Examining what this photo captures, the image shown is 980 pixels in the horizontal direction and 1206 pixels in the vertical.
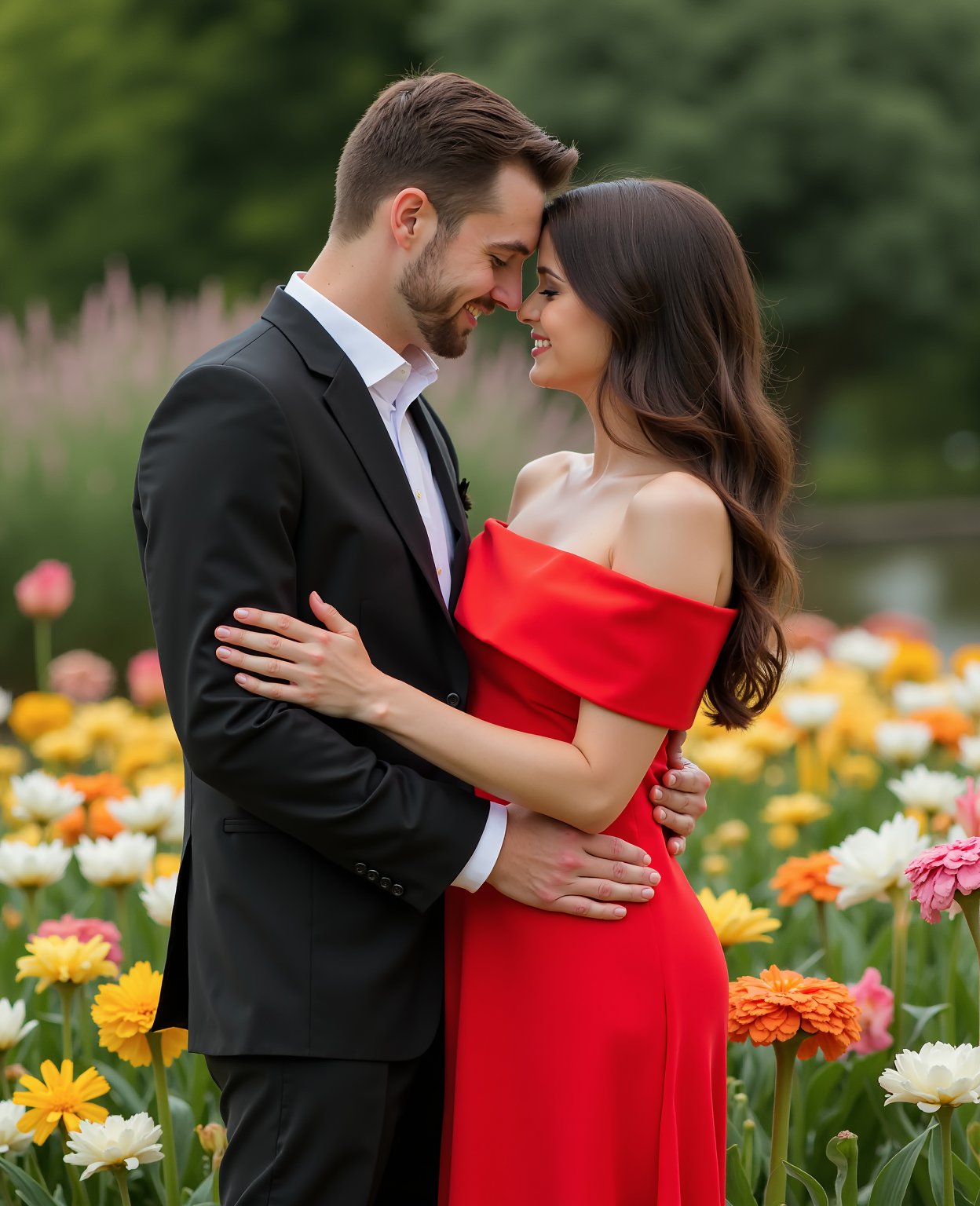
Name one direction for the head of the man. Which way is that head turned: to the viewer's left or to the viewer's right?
to the viewer's right

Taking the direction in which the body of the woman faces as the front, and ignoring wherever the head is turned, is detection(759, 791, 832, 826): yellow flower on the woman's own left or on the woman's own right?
on the woman's own right

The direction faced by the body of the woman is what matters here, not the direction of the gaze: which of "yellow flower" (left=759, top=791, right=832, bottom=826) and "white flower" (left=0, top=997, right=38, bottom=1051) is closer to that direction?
the white flower

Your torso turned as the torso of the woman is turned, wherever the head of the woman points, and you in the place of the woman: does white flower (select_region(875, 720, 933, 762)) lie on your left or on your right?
on your right

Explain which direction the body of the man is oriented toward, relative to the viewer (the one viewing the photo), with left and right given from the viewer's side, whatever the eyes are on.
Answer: facing to the right of the viewer

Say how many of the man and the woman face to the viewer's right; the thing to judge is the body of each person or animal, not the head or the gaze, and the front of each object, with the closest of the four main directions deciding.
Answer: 1

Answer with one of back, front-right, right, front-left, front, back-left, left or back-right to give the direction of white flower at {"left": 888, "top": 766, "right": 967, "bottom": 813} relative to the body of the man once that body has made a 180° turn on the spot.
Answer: back-right

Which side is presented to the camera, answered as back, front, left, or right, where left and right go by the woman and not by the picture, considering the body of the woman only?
left

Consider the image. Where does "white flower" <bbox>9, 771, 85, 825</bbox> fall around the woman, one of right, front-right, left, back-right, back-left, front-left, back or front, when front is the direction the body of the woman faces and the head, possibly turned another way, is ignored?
front-right

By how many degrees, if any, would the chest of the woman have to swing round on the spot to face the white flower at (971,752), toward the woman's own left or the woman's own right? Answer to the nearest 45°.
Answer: approximately 135° to the woman's own right

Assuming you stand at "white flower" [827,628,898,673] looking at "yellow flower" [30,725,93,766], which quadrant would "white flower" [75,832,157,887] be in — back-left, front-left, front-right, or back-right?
front-left

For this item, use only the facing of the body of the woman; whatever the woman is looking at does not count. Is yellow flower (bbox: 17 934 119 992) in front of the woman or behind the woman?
in front
